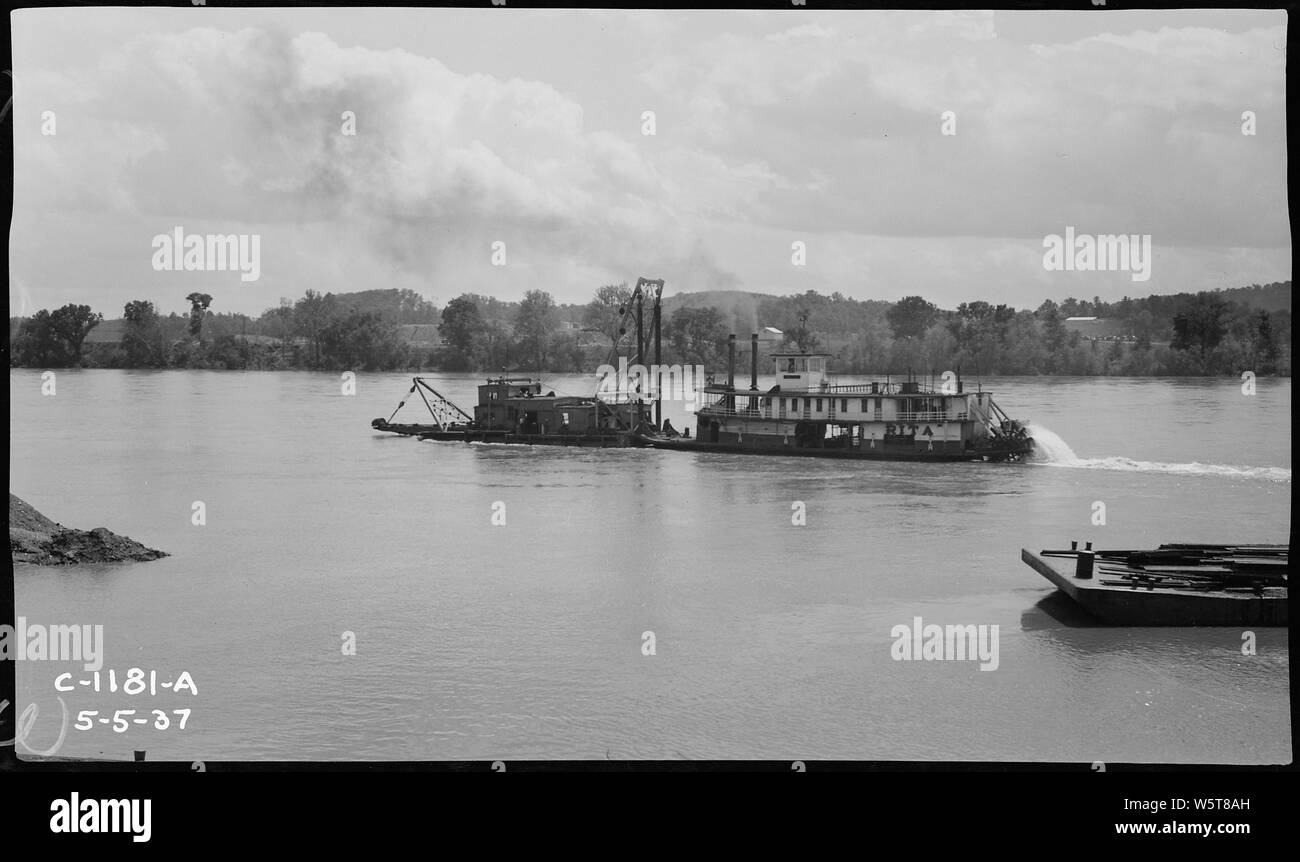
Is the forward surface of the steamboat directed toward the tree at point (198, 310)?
no

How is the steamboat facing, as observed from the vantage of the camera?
facing to the left of the viewer

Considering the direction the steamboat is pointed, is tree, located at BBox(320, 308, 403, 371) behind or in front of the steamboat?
in front

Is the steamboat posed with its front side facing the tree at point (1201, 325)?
no

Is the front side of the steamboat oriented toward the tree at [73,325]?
no

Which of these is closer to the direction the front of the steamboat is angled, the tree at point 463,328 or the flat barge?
the tree
